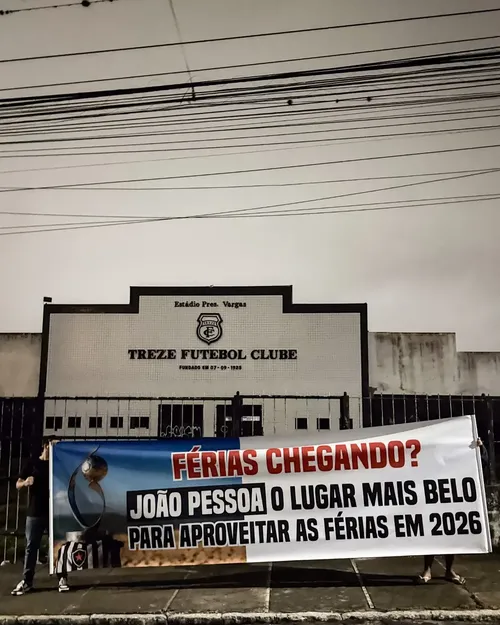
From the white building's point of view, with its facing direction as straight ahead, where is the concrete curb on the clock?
The concrete curb is roughly at 12 o'clock from the white building.

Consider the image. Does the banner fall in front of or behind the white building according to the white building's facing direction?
in front

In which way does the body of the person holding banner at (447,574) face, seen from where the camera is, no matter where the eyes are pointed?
toward the camera

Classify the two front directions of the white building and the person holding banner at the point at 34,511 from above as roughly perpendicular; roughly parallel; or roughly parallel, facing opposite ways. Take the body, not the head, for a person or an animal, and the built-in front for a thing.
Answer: roughly parallel

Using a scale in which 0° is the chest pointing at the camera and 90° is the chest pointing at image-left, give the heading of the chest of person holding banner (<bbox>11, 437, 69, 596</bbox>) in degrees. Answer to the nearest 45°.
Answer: approximately 0°

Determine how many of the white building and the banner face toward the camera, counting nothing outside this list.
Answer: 2

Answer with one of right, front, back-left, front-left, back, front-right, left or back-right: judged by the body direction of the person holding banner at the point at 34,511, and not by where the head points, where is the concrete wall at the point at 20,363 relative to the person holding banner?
back

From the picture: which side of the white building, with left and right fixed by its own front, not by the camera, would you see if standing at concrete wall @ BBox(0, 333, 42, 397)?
right

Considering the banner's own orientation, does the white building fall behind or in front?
behind

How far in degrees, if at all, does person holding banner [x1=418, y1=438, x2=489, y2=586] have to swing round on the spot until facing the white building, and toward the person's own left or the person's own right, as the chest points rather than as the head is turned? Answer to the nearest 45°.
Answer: approximately 135° to the person's own right

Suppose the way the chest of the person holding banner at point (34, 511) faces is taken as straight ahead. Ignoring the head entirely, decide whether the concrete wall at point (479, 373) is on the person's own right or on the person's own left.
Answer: on the person's own left

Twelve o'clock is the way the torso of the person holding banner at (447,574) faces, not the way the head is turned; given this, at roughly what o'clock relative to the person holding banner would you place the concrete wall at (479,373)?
The concrete wall is roughly at 6 o'clock from the person holding banner.

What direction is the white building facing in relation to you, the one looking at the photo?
facing the viewer

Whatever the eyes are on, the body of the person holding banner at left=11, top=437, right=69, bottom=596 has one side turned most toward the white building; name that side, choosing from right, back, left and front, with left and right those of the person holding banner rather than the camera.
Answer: back
